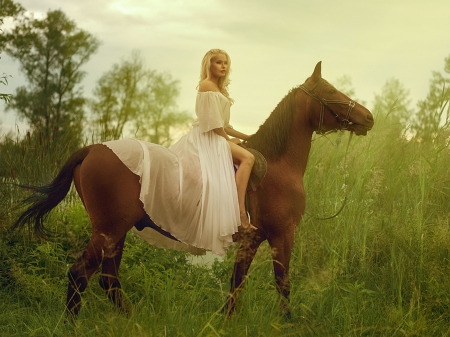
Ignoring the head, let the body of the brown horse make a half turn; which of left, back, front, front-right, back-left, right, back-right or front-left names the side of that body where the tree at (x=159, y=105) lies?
right

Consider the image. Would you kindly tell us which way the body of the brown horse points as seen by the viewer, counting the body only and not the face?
to the viewer's right

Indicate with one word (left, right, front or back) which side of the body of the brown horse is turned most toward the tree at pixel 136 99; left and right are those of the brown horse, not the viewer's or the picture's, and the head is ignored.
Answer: left

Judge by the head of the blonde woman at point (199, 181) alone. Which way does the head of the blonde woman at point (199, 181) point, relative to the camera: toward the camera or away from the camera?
toward the camera

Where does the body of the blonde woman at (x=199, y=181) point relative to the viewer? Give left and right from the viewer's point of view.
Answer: facing to the right of the viewer
